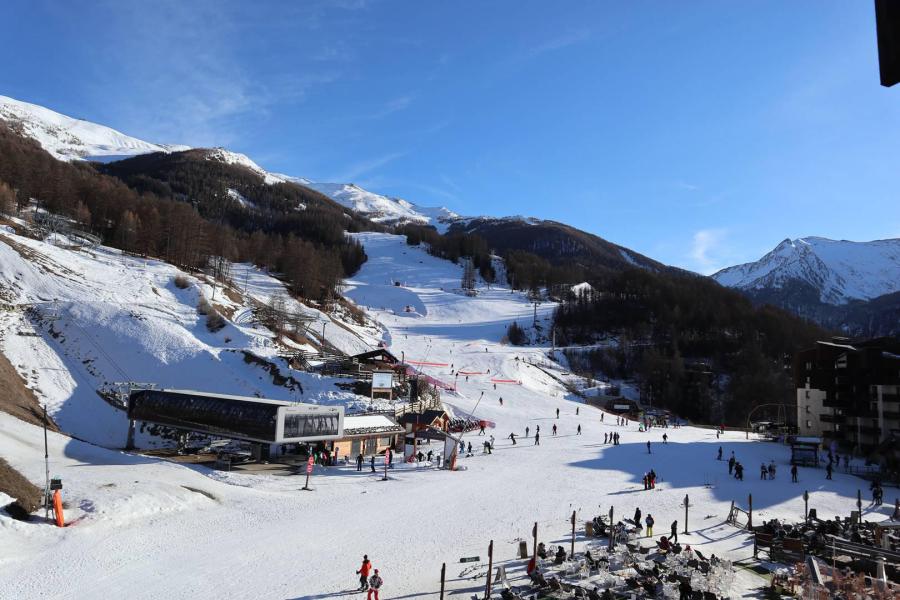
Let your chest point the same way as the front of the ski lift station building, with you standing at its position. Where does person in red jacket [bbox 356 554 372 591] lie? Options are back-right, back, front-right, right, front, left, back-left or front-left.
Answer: front-right

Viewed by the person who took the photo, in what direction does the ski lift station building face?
facing the viewer and to the right of the viewer

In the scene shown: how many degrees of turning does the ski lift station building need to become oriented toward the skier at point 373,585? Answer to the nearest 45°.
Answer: approximately 45° to its right
